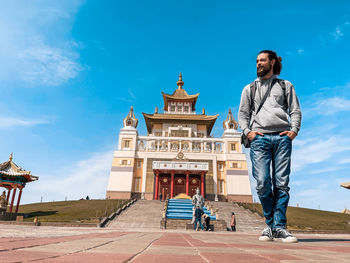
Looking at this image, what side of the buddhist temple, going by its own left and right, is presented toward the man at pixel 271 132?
front

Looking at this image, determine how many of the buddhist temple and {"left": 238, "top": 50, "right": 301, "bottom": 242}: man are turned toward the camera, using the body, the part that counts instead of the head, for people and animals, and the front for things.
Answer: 2

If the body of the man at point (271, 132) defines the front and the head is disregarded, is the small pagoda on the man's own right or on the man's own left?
on the man's own right

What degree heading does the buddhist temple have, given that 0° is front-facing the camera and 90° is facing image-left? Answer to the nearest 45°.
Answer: approximately 0°

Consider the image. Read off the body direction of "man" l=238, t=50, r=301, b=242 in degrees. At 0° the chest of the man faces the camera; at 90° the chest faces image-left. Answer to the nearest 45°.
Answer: approximately 0°

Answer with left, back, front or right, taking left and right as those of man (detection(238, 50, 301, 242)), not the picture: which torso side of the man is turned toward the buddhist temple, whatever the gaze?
back

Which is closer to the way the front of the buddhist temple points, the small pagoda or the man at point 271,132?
the man

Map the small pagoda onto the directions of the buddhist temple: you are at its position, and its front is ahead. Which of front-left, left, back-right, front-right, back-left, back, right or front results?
front-right
